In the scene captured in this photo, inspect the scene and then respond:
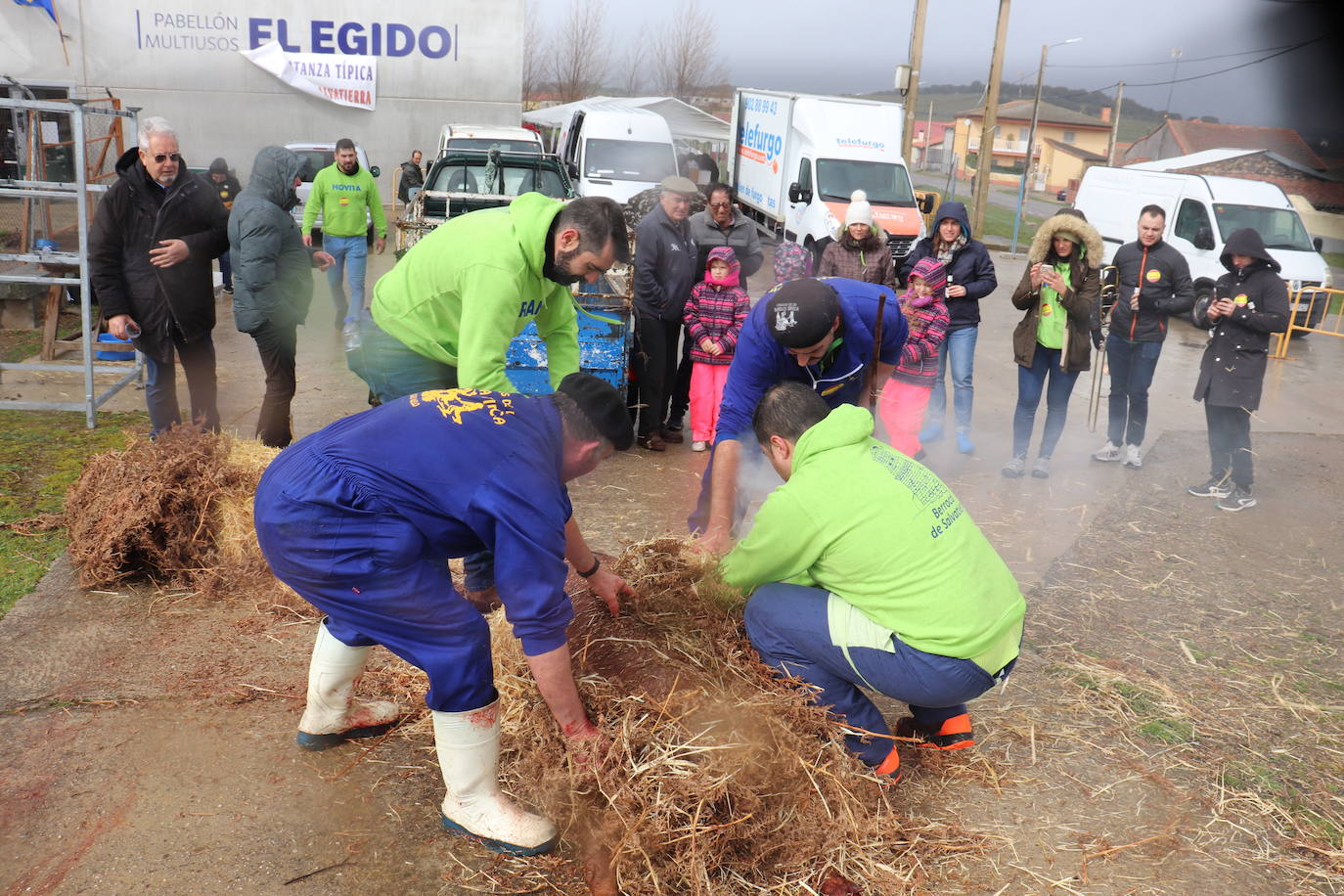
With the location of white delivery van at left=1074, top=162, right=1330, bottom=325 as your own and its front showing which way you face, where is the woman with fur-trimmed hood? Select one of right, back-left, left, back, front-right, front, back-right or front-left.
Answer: front-right

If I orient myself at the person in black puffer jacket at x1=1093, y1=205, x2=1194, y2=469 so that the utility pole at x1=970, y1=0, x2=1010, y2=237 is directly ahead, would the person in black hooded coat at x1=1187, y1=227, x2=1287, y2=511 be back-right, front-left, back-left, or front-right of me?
back-right

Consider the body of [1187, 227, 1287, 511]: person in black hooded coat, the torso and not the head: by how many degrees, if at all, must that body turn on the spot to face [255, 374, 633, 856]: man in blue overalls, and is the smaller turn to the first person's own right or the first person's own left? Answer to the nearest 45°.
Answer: approximately 45° to the first person's own left

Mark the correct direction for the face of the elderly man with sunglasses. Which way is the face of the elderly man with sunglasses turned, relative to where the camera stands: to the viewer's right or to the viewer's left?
to the viewer's right

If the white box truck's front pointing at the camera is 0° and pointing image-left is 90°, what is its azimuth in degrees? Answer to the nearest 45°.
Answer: approximately 315°

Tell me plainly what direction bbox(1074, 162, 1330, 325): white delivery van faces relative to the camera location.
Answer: facing the viewer and to the right of the viewer

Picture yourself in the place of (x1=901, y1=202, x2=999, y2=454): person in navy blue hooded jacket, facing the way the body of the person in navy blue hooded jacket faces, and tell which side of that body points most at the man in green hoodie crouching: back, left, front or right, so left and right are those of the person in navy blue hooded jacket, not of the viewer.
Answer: front

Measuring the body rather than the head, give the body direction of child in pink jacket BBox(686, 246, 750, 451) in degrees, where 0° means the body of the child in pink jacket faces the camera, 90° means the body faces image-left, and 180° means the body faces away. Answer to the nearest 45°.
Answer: approximately 0°

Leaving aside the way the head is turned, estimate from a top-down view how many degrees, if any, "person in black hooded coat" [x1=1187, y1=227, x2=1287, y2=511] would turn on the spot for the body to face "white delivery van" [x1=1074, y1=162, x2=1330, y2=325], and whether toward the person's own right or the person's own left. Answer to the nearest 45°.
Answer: approximately 135° to the person's own right

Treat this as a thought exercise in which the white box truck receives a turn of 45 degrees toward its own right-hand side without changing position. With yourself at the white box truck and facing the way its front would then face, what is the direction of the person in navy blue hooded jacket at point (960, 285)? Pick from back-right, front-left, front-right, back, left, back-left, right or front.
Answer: front

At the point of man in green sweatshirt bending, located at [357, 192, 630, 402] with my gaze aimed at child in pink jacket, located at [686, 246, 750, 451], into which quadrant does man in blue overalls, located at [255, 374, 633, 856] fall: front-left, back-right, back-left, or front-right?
back-right

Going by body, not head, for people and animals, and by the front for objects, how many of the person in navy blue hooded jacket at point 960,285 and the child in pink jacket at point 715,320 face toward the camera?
2

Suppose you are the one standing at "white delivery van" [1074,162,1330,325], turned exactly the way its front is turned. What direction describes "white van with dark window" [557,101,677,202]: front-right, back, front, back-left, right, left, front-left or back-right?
back-right

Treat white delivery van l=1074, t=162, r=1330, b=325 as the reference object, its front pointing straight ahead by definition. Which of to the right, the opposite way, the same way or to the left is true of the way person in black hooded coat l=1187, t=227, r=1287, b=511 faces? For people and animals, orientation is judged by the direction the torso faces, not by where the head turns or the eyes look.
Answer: to the right

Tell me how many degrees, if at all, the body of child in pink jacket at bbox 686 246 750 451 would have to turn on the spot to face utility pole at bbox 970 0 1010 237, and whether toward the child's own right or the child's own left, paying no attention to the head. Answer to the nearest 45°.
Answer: approximately 180°

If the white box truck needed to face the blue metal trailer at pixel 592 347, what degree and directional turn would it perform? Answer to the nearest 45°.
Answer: approximately 45° to its right
